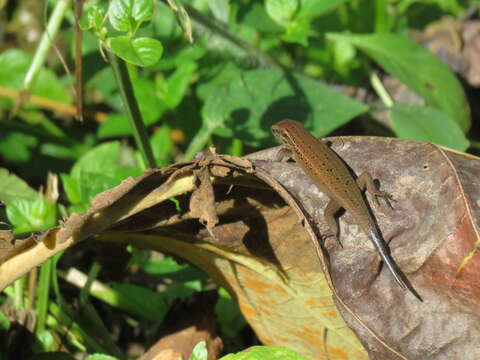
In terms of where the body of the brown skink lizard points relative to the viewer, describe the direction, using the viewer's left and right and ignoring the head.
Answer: facing away from the viewer and to the left of the viewer

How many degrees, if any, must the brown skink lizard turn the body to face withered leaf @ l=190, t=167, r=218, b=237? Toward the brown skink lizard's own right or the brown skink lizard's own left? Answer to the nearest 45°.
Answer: approximately 90° to the brown skink lizard's own left

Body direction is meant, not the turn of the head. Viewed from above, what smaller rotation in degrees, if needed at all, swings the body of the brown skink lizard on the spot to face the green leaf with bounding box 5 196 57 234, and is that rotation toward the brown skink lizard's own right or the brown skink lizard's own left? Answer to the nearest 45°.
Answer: approximately 45° to the brown skink lizard's own left

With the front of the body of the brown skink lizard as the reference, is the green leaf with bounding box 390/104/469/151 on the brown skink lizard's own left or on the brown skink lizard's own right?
on the brown skink lizard's own right

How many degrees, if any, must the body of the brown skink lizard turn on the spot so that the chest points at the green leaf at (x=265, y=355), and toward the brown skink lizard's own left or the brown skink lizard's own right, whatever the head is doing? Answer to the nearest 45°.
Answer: approximately 135° to the brown skink lizard's own left

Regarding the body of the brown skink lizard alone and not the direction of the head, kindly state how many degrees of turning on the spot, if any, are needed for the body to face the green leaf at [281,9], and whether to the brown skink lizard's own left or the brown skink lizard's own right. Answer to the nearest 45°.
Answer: approximately 45° to the brown skink lizard's own right

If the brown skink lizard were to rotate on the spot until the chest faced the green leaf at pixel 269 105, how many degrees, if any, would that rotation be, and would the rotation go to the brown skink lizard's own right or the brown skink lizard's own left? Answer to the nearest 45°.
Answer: approximately 45° to the brown skink lizard's own right

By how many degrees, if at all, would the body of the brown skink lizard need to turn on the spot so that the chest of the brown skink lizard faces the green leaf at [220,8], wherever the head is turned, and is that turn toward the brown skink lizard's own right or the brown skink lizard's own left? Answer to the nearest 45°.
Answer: approximately 45° to the brown skink lizard's own right

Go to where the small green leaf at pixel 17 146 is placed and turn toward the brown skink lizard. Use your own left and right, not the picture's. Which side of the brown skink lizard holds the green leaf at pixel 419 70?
left

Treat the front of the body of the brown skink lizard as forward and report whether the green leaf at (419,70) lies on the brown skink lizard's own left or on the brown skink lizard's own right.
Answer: on the brown skink lizard's own right
